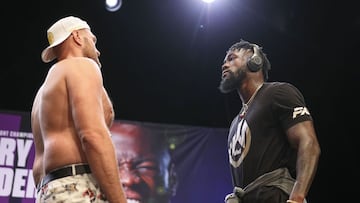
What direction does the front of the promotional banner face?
toward the camera

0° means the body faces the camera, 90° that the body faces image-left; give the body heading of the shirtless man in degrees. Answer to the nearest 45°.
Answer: approximately 225°

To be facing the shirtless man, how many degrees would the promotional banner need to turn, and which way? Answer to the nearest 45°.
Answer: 0° — it already faces them

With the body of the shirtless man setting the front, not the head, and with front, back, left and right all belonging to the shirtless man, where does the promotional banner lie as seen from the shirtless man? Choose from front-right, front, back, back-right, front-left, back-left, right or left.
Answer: front-left

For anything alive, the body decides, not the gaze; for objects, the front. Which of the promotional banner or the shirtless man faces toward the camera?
the promotional banner

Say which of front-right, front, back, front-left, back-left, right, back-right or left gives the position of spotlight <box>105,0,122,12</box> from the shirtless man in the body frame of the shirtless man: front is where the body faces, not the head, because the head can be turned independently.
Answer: front-left

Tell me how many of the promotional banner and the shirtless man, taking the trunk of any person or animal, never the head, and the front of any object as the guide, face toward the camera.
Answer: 1
